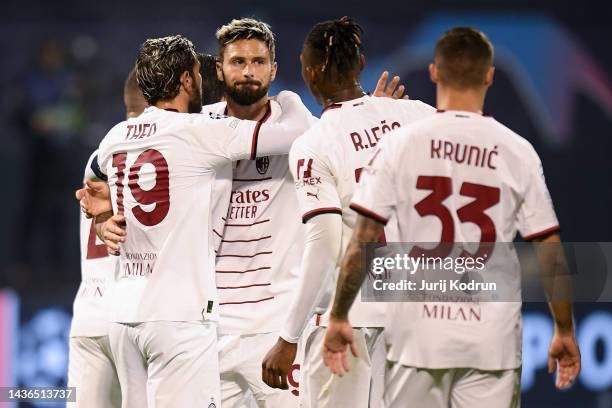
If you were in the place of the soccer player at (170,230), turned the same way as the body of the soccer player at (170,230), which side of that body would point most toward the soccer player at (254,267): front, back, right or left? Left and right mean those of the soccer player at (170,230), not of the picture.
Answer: front

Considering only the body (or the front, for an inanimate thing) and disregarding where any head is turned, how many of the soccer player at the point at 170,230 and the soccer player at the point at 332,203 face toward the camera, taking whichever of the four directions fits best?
0

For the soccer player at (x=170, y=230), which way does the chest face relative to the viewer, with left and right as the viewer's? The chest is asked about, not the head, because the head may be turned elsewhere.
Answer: facing away from the viewer and to the right of the viewer

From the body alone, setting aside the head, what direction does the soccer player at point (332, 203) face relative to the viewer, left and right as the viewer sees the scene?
facing away from the viewer and to the left of the viewer

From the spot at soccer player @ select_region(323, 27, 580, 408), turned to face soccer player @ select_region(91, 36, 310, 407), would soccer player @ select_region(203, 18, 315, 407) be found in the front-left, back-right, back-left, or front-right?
front-right

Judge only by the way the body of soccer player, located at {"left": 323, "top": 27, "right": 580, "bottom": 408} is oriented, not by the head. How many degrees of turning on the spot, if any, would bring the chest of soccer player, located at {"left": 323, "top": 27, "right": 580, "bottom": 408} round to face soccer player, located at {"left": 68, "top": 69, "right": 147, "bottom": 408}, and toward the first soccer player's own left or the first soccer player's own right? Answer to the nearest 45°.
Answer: approximately 45° to the first soccer player's own left

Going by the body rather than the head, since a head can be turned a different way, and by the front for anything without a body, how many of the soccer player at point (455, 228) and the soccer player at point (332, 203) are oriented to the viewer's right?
0

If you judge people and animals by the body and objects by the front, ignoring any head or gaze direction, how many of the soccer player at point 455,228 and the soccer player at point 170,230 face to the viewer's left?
0

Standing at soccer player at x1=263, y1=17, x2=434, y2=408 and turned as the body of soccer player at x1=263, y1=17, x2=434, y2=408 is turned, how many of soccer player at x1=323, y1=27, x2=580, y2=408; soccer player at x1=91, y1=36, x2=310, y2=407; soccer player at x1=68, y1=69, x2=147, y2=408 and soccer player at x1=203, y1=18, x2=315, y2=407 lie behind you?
1

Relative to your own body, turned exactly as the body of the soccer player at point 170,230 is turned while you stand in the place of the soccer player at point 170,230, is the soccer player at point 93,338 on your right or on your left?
on your left

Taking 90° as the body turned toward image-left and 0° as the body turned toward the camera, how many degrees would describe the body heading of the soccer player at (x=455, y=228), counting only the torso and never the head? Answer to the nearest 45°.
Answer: approximately 180°
